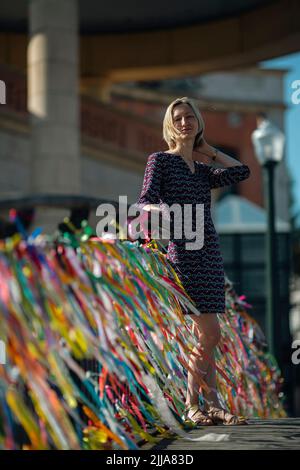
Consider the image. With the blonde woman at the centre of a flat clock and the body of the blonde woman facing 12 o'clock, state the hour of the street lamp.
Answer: The street lamp is roughly at 8 o'clock from the blonde woman.

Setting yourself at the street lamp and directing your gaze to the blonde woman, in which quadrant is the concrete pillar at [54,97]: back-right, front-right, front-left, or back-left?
back-right

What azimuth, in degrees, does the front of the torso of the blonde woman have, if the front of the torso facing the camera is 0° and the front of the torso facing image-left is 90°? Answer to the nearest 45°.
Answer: approximately 315°

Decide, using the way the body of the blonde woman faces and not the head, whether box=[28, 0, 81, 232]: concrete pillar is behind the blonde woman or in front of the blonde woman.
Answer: behind
